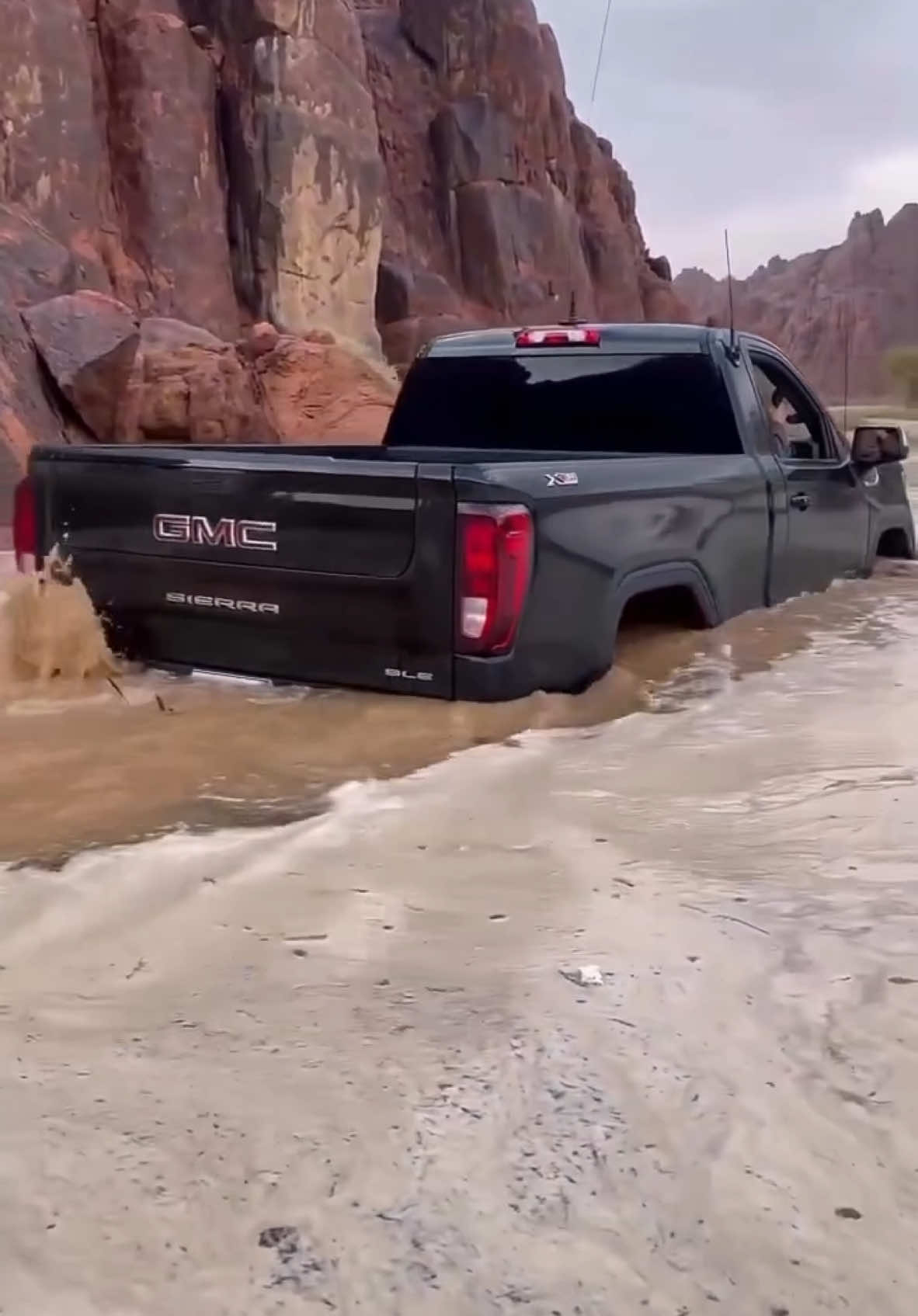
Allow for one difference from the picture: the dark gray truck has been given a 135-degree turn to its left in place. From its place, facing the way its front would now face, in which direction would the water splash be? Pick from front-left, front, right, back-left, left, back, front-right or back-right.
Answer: front

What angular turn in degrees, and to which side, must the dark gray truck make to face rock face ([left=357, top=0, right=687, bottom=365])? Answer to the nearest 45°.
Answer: approximately 45° to its left

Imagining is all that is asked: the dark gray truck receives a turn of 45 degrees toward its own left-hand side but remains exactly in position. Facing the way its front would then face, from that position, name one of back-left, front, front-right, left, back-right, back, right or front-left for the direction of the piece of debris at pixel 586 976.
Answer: back

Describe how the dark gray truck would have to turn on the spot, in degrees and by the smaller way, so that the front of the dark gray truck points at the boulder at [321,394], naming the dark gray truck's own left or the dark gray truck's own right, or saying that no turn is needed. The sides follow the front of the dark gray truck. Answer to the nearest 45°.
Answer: approximately 45° to the dark gray truck's own left

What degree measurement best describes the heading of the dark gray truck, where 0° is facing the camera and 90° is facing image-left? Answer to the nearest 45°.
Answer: approximately 225°
